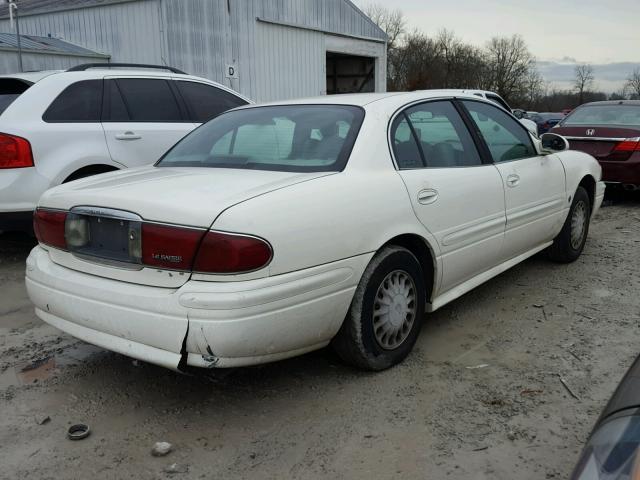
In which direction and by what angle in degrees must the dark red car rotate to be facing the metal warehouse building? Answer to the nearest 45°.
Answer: approximately 90° to its left

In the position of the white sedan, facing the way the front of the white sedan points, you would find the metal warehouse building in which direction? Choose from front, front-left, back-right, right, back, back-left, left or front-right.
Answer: front-left

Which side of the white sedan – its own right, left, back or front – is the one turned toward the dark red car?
front

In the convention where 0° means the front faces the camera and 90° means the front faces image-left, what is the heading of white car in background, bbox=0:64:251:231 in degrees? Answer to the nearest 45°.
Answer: approximately 225°

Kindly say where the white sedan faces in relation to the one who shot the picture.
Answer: facing away from the viewer and to the right of the viewer

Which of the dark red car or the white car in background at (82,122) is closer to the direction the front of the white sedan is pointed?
the dark red car

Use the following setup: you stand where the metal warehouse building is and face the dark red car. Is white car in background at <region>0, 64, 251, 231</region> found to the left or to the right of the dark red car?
right

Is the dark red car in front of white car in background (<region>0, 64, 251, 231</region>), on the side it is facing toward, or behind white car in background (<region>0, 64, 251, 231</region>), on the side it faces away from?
in front

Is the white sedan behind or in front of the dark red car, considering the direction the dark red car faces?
behind

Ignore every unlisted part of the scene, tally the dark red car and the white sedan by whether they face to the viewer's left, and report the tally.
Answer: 0

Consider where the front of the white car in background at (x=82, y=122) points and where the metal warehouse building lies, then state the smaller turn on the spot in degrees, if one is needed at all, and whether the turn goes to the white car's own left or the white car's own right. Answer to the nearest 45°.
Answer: approximately 45° to the white car's own left

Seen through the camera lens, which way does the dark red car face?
facing away from the viewer and to the right of the viewer
